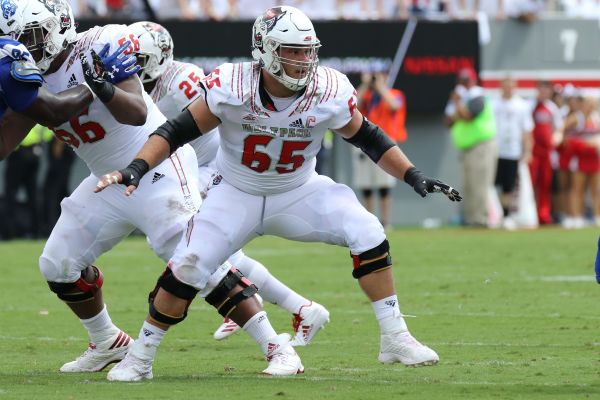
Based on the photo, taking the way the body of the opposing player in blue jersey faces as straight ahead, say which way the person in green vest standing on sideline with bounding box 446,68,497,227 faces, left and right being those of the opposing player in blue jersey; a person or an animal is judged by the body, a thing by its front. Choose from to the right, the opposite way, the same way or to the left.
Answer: the opposite way

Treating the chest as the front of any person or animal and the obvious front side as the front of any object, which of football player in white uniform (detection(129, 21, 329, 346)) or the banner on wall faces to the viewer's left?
the football player in white uniform

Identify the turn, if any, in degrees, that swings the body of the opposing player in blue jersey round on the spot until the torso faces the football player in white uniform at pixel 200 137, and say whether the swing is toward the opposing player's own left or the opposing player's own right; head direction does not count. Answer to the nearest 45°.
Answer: approximately 45° to the opposing player's own left

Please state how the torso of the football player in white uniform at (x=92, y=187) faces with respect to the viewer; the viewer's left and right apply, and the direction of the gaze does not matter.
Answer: facing the viewer and to the left of the viewer

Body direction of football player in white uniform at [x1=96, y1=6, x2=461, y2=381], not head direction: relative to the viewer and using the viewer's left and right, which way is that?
facing the viewer

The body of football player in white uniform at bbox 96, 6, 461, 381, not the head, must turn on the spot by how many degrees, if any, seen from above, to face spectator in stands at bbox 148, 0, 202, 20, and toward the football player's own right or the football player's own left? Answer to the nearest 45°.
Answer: approximately 180°

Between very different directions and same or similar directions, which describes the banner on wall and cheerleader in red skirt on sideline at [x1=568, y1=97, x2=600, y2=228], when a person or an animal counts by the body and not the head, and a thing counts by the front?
same or similar directions

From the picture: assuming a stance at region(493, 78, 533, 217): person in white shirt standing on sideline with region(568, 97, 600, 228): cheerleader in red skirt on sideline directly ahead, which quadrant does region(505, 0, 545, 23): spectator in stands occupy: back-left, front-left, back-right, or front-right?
front-left

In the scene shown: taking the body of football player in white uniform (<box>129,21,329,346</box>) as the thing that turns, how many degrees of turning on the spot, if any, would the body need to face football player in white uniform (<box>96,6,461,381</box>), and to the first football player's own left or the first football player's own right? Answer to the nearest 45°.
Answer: approximately 90° to the first football player's own left

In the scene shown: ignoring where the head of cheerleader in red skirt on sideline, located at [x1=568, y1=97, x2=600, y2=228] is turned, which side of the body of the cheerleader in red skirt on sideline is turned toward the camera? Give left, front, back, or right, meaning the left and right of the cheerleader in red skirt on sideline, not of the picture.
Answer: front

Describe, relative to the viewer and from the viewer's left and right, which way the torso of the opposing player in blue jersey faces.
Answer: facing to the right of the viewer

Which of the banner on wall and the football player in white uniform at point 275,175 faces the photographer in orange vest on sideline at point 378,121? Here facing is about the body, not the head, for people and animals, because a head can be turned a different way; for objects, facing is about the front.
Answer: the banner on wall

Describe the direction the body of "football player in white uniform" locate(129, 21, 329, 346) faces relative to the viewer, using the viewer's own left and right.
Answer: facing to the left of the viewer

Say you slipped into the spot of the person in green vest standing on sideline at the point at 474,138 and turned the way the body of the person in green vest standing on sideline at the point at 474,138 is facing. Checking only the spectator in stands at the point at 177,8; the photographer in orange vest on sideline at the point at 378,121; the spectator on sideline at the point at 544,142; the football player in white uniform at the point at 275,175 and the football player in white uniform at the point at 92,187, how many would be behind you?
1

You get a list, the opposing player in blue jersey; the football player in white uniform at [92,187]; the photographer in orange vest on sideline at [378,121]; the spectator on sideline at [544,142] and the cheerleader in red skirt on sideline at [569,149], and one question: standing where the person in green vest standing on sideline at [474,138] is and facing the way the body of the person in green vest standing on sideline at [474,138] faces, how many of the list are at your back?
2
